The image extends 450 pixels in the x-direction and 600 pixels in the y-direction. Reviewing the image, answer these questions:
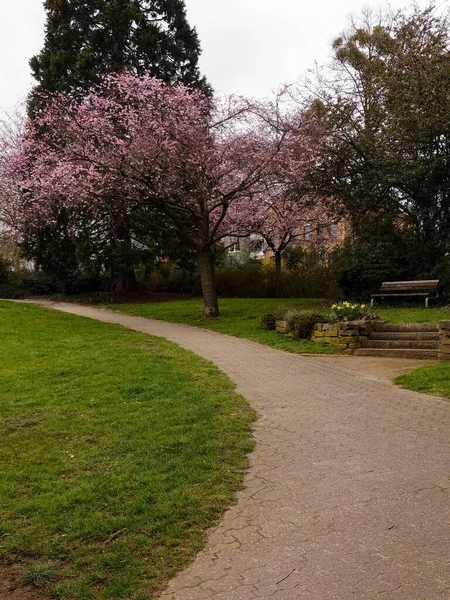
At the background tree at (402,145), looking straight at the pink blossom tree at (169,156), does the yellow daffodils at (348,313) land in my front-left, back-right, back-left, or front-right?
front-left

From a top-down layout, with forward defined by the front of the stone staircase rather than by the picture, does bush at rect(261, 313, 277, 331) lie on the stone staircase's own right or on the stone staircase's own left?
on the stone staircase's own right

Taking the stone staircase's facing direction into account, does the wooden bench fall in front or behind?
behind

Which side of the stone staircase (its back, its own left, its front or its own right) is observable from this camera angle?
front

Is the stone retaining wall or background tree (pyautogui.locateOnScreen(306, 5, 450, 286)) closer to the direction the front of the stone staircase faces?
the stone retaining wall

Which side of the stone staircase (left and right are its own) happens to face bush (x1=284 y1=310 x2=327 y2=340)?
right

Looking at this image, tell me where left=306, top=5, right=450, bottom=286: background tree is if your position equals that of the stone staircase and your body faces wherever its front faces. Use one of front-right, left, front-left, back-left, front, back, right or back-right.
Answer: back

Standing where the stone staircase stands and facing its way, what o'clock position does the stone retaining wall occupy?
The stone retaining wall is roughly at 3 o'clock from the stone staircase.

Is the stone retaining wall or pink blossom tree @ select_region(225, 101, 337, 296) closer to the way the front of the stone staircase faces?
the stone retaining wall
